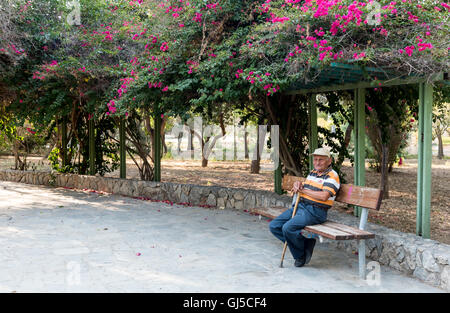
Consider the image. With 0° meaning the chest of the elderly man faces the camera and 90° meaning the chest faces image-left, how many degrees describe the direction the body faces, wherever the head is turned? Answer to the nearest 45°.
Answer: approximately 45°
